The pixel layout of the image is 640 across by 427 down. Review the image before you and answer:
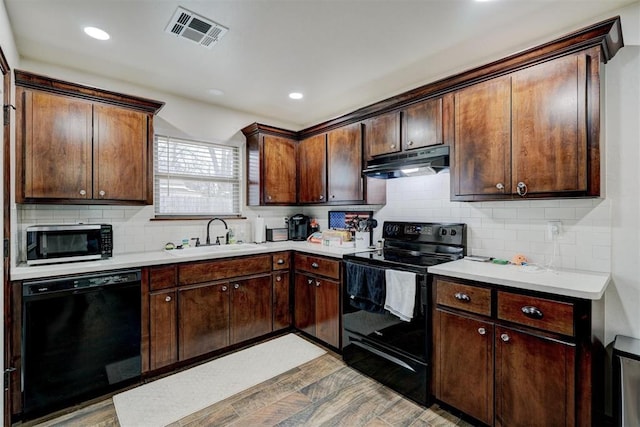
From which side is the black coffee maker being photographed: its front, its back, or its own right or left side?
front

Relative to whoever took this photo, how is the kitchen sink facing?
facing the viewer and to the right of the viewer

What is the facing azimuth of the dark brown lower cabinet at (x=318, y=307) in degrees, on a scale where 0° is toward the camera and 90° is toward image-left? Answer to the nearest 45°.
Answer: approximately 45°

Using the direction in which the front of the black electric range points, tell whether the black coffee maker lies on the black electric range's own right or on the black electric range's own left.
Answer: on the black electric range's own right

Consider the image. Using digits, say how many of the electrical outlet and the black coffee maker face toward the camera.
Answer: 2

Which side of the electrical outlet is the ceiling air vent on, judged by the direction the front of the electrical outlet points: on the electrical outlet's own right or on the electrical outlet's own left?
on the electrical outlet's own right

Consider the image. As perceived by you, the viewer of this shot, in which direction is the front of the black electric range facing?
facing the viewer and to the left of the viewer

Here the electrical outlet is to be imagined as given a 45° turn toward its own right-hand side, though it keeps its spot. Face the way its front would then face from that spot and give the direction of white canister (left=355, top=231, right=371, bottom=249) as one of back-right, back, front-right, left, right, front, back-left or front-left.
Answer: front-right
